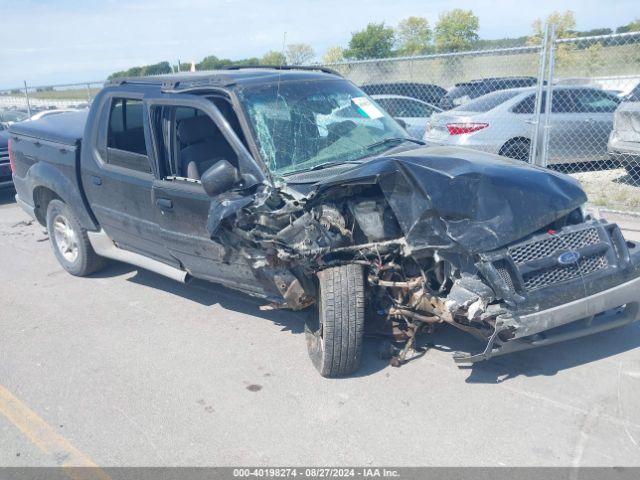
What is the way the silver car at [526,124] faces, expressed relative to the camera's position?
facing away from the viewer and to the right of the viewer

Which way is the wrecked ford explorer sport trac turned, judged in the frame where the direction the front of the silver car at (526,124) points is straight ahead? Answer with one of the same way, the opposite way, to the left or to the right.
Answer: to the right

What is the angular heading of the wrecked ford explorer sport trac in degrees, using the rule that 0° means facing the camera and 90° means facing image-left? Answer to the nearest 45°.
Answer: approximately 315°

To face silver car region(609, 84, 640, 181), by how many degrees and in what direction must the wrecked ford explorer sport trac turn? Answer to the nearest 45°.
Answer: approximately 90° to its left

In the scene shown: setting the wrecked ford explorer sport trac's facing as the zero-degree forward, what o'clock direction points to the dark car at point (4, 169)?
The dark car is roughly at 6 o'clock from the wrecked ford explorer sport trac.

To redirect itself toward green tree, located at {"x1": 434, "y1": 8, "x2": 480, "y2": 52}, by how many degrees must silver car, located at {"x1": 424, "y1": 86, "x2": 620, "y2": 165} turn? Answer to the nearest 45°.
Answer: approximately 45° to its left

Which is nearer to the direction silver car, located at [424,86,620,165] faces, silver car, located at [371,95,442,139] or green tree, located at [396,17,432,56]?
the green tree

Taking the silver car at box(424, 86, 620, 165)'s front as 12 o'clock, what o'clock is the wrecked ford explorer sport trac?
The wrecked ford explorer sport trac is roughly at 5 o'clock from the silver car.

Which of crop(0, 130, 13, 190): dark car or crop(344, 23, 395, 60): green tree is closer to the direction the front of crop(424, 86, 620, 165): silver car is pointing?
the green tree

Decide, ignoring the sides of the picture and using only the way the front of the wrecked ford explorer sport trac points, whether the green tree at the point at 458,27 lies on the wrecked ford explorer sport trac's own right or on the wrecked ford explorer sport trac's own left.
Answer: on the wrecked ford explorer sport trac's own left

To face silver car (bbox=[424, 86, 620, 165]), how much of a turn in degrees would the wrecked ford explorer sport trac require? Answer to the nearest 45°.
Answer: approximately 90° to its left

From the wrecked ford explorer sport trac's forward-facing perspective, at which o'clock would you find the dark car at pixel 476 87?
The dark car is roughly at 8 o'clock from the wrecked ford explorer sport trac.
